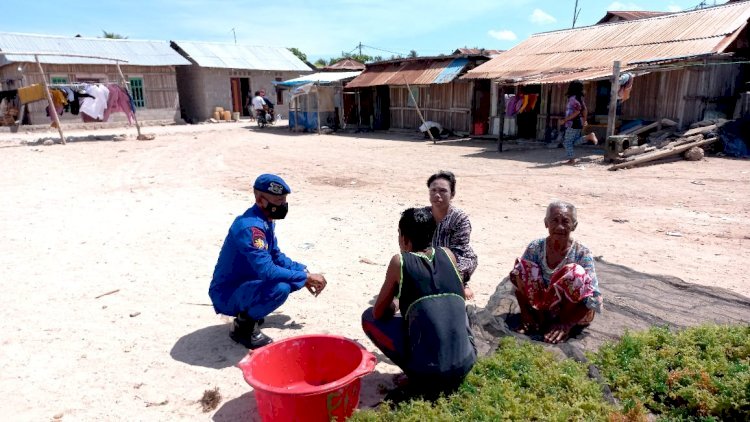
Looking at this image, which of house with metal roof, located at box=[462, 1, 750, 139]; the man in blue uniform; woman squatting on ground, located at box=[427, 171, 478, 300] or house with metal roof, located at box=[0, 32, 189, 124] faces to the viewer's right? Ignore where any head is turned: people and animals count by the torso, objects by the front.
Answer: the man in blue uniform

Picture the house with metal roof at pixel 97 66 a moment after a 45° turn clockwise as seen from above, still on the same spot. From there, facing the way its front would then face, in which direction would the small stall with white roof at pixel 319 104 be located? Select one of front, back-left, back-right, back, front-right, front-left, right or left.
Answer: left

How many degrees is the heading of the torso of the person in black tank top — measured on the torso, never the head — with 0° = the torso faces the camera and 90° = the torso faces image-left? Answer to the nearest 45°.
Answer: approximately 135°

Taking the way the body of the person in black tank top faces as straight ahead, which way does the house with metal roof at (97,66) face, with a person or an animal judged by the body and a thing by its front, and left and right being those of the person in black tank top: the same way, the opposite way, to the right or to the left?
the opposite way

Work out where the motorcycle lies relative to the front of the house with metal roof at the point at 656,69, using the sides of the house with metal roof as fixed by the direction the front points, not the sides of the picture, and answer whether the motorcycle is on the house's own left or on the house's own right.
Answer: on the house's own right

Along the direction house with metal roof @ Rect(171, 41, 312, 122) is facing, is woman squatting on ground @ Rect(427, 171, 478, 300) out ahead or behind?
ahead

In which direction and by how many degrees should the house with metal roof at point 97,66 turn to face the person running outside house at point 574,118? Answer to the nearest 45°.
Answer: approximately 45° to its left

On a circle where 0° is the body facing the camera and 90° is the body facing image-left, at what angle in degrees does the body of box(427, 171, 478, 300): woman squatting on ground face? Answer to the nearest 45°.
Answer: approximately 45°

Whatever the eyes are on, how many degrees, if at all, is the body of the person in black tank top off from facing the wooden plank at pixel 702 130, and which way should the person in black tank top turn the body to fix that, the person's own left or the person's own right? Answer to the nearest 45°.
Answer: approximately 90° to the person's own right

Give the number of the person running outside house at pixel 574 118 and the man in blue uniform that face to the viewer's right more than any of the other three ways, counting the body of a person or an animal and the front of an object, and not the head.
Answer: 1

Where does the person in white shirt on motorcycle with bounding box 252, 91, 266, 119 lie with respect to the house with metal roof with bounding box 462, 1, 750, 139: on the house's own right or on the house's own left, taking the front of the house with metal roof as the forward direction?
on the house's own right
